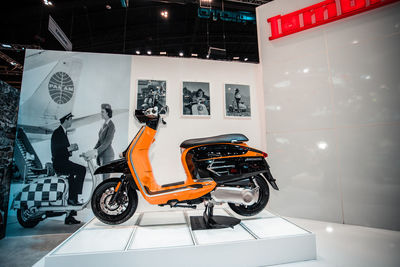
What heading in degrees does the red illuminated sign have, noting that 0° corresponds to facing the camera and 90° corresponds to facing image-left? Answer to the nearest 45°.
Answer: approximately 45°

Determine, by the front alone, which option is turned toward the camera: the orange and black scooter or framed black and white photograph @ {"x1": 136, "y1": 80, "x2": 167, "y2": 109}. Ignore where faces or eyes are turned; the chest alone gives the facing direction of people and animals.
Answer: the framed black and white photograph

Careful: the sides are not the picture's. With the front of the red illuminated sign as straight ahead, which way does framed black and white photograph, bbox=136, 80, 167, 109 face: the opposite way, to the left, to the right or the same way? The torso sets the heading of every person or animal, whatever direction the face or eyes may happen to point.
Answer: to the left

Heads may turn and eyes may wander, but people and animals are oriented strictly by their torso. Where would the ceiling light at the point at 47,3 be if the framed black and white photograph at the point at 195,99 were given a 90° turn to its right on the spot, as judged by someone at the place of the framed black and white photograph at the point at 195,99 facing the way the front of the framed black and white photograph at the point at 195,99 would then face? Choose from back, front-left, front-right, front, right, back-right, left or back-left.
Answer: front

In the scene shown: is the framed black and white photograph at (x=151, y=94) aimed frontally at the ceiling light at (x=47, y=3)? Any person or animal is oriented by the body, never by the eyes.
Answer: no

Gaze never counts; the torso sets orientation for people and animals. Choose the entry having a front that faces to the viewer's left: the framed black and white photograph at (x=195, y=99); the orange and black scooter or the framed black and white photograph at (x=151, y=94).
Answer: the orange and black scooter

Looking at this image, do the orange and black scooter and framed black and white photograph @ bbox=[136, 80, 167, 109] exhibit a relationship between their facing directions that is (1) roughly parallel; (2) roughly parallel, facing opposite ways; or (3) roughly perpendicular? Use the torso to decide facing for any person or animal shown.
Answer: roughly perpendicular

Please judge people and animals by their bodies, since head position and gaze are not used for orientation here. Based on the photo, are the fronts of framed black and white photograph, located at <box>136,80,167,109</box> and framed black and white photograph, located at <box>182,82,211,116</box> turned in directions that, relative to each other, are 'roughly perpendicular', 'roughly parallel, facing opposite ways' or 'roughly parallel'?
roughly parallel

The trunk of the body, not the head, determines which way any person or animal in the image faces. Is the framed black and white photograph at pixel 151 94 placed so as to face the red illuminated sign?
no

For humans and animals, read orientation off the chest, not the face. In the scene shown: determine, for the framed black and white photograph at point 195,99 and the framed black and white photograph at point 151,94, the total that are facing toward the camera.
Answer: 2

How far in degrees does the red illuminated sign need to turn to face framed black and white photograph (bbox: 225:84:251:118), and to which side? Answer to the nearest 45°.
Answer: approximately 45° to its right

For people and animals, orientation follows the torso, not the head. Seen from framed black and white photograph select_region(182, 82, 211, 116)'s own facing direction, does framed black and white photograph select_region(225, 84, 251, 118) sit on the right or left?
on its left

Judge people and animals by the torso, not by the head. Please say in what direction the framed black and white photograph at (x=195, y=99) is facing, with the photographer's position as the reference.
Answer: facing the viewer

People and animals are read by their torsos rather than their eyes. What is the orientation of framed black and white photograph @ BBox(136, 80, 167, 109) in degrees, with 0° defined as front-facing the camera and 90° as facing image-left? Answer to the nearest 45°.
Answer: approximately 0°

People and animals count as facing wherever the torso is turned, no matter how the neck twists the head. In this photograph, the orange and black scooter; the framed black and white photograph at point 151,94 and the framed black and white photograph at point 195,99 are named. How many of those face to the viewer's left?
1

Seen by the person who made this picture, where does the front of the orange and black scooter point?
facing to the left of the viewer

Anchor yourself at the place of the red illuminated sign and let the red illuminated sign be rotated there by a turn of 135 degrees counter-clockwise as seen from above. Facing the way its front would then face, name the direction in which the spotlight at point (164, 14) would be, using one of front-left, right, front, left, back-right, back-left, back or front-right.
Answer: back
